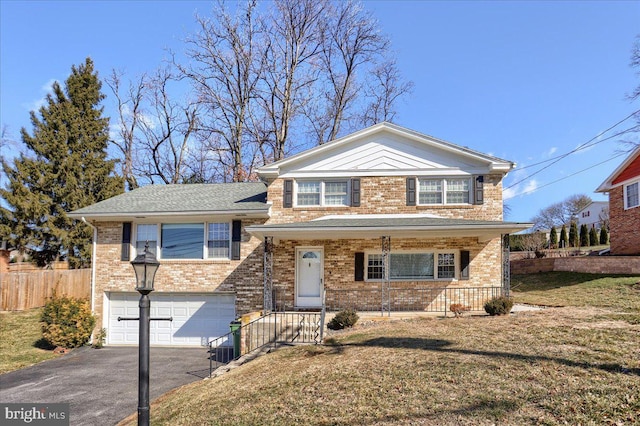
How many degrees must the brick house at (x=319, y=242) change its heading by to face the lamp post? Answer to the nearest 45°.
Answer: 0° — it already faces it

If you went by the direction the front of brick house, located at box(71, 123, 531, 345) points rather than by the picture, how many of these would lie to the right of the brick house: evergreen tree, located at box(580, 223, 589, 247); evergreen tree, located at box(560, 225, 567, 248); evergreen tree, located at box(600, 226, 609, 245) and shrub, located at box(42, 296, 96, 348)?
1

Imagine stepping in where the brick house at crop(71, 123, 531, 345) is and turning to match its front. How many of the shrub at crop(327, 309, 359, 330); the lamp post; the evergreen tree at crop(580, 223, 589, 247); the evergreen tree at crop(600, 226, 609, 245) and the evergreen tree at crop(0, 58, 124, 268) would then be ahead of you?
2

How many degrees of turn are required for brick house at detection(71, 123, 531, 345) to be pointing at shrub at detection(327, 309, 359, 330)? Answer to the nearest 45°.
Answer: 0° — it already faces it

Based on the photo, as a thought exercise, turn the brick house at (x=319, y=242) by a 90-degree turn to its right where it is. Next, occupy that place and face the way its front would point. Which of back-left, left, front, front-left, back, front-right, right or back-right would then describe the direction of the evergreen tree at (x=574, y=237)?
back-right

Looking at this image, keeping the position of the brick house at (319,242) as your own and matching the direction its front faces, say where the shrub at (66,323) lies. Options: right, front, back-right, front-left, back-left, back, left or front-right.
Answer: right

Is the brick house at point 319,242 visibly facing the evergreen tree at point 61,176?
no

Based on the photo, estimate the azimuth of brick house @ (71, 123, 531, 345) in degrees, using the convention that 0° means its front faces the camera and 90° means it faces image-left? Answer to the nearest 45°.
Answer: approximately 0°

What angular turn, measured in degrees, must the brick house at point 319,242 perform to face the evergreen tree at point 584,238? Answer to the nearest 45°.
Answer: approximately 135° to its left

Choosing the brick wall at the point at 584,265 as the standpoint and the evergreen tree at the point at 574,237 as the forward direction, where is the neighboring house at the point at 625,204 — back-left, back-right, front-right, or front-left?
front-right

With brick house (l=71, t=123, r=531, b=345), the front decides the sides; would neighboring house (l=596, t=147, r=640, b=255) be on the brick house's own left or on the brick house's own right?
on the brick house's own left

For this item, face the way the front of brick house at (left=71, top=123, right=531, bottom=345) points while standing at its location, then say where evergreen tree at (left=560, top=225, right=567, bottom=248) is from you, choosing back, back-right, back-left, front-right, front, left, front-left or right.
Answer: back-left
